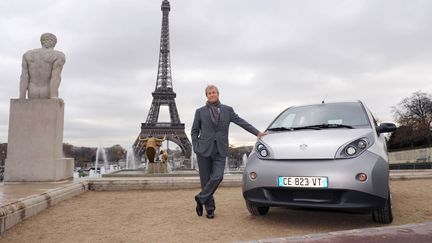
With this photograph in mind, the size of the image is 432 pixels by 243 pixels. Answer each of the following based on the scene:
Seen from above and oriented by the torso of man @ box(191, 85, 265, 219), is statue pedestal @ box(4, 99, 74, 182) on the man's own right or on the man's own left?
on the man's own right

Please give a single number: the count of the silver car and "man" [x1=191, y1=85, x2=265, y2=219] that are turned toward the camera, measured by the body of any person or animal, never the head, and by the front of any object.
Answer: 2

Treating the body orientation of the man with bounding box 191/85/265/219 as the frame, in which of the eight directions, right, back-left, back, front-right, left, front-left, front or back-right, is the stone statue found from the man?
back-right

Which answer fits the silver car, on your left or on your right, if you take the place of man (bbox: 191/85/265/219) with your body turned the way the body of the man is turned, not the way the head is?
on your left
